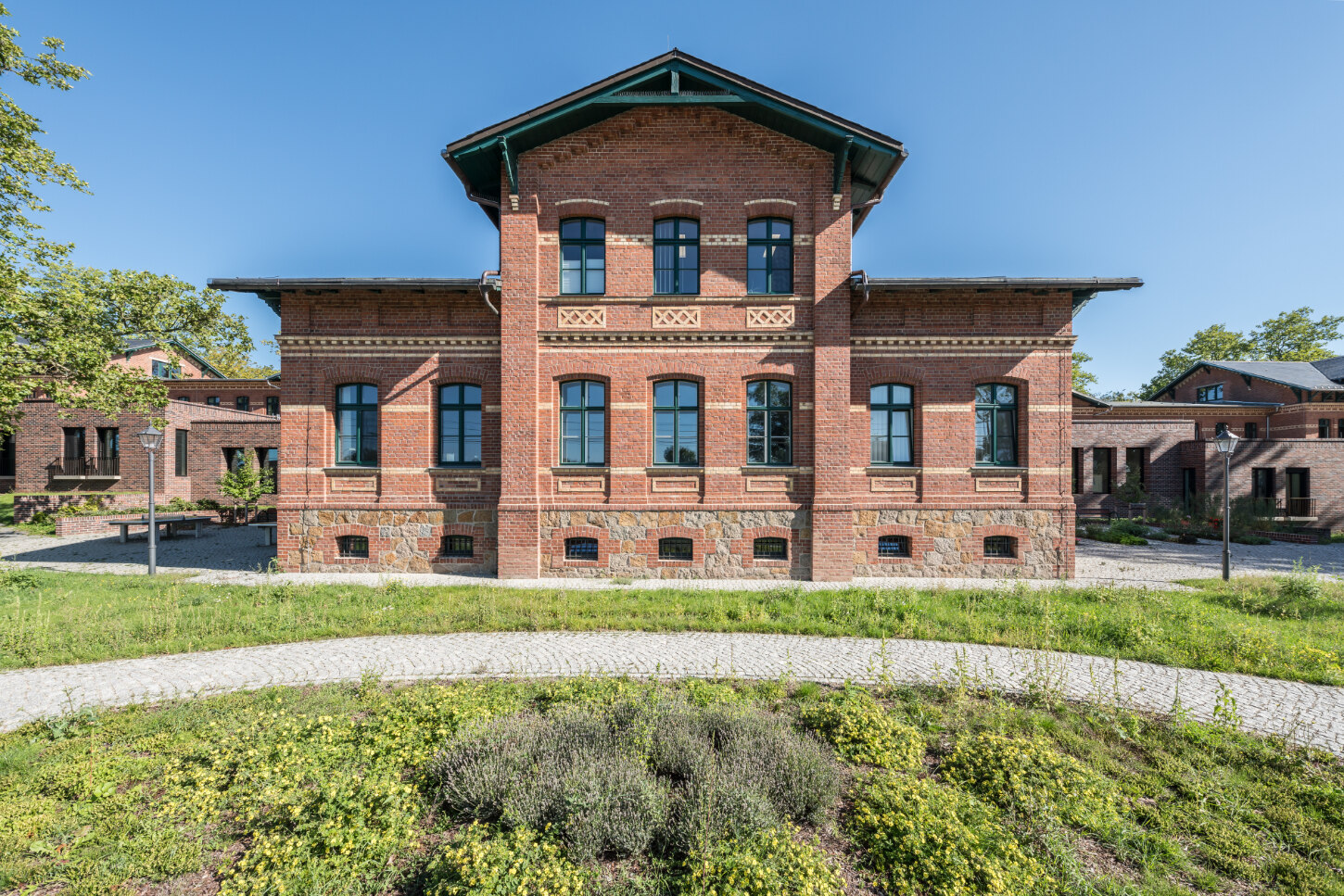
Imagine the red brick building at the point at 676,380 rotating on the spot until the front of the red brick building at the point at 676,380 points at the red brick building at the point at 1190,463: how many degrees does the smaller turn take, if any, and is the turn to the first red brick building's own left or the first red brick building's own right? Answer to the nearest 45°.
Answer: approximately 135° to the first red brick building's own left

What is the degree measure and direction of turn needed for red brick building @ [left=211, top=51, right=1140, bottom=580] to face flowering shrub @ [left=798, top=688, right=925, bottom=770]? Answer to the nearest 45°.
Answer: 0° — it already faces it

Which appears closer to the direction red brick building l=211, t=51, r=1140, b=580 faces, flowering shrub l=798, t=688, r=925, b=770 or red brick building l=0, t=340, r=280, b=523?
the flowering shrub

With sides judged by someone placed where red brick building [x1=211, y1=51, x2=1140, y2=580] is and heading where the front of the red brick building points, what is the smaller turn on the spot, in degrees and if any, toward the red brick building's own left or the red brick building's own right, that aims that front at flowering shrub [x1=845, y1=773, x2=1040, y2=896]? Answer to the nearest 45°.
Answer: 0° — it already faces it

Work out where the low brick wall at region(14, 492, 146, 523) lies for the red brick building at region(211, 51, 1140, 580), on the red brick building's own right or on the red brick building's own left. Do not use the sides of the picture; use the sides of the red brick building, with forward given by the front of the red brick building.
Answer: on the red brick building's own right

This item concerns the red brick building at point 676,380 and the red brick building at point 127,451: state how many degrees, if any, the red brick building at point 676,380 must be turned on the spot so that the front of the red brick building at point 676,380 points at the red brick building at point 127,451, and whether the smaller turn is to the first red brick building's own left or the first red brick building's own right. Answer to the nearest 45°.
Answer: approximately 135° to the first red brick building's own right

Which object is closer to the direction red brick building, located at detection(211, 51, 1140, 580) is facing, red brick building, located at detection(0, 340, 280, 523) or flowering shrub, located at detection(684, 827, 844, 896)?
the flowering shrub

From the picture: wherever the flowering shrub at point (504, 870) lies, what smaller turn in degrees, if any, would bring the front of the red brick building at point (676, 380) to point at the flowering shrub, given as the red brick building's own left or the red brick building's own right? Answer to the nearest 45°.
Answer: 0° — it already faces it

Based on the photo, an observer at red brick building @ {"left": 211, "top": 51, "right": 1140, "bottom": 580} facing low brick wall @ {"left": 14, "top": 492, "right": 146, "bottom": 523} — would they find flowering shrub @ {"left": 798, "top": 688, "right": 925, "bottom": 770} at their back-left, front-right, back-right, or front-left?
back-left

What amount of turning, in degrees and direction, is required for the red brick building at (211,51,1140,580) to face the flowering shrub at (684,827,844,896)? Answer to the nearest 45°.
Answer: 0° — it already faces it

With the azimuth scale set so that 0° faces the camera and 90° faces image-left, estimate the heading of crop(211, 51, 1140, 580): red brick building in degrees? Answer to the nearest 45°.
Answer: approximately 0°
